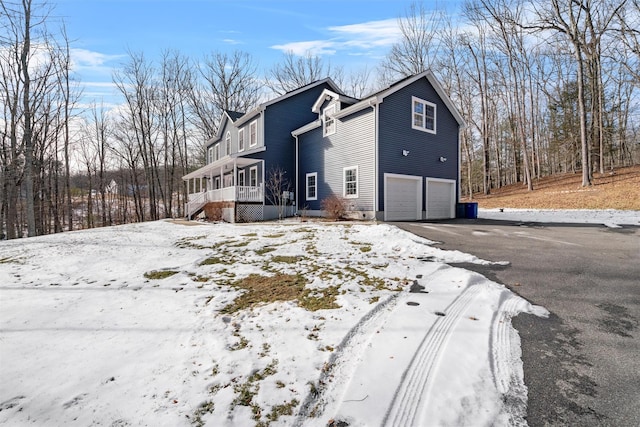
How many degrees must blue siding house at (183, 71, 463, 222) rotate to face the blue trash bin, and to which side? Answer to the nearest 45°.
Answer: approximately 135° to its left

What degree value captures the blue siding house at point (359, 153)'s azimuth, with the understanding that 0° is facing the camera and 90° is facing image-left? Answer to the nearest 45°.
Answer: approximately 45°
